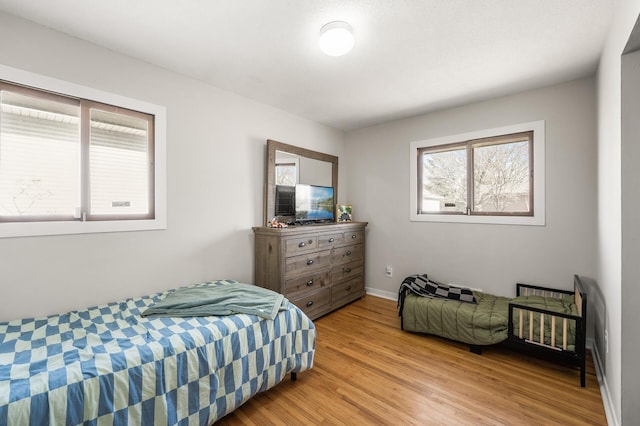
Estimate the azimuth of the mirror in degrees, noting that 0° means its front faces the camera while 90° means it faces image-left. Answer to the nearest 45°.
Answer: approximately 315°

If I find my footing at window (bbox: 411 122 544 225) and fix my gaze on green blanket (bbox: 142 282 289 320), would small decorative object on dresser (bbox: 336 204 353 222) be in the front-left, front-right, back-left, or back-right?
front-right

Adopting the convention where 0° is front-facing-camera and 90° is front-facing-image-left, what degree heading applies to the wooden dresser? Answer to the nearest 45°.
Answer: approximately 315°

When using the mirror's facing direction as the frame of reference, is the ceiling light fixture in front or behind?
in front

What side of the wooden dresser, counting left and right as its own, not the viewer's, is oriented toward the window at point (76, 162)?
right

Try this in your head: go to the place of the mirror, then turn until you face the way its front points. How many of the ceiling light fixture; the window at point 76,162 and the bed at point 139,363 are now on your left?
0

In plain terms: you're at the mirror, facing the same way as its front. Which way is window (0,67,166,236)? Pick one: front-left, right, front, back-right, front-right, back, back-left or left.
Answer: right

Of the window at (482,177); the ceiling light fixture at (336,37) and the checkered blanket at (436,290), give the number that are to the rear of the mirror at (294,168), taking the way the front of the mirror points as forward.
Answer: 0

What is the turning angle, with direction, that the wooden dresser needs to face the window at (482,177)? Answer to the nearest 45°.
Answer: approximately 45° to its left
